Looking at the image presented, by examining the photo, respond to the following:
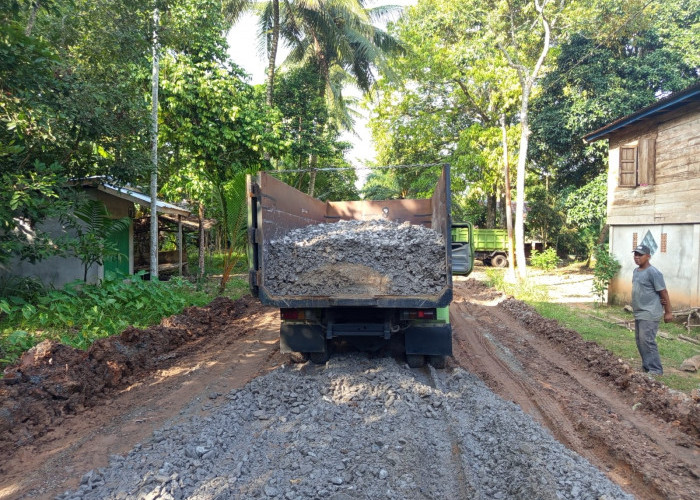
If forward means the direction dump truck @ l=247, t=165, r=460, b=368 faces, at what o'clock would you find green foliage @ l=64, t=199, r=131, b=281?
The green foliage is roughly at 10 o'clock from the dump truck.

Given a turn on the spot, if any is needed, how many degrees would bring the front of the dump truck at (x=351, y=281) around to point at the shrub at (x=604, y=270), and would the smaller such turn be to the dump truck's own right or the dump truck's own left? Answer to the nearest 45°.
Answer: approximately 45° to the dump truck's own right

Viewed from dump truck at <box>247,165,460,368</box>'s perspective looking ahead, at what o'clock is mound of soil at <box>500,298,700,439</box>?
The mound of soil is roughly at 3 o'clock from the dump truck.

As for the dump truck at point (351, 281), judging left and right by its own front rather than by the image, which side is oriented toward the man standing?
right

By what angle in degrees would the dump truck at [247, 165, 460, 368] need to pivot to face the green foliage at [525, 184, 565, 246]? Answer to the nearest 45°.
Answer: approximately 45° to its right

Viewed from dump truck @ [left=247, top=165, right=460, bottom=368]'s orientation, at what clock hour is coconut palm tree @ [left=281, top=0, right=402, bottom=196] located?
The coconut palm tree is roughly at 12 o'clock from the dump truck.

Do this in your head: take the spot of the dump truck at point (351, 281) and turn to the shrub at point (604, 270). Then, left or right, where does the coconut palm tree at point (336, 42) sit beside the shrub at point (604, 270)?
left

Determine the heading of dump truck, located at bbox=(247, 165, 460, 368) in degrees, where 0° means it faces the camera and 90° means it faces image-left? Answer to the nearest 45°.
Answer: approximately 180°

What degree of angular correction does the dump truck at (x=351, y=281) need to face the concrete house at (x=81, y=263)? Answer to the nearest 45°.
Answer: approximately 45° to its left

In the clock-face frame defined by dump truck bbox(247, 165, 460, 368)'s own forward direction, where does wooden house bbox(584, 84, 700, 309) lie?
The wooden house is roughly at 2 o'clock from the dump truck.

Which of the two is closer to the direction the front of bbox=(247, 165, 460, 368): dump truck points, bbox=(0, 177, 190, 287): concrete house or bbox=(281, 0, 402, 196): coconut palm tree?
the coconut palm tree

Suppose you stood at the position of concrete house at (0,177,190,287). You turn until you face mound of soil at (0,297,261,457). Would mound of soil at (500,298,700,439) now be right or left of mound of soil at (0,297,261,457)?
left

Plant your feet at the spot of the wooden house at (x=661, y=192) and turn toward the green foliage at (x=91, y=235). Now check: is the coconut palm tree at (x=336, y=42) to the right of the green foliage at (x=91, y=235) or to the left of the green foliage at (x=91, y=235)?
right

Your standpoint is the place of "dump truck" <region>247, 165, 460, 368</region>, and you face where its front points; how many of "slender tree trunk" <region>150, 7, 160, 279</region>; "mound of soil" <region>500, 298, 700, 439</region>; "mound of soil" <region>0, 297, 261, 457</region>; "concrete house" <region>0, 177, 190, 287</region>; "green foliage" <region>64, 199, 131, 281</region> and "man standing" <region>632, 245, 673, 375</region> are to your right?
2
